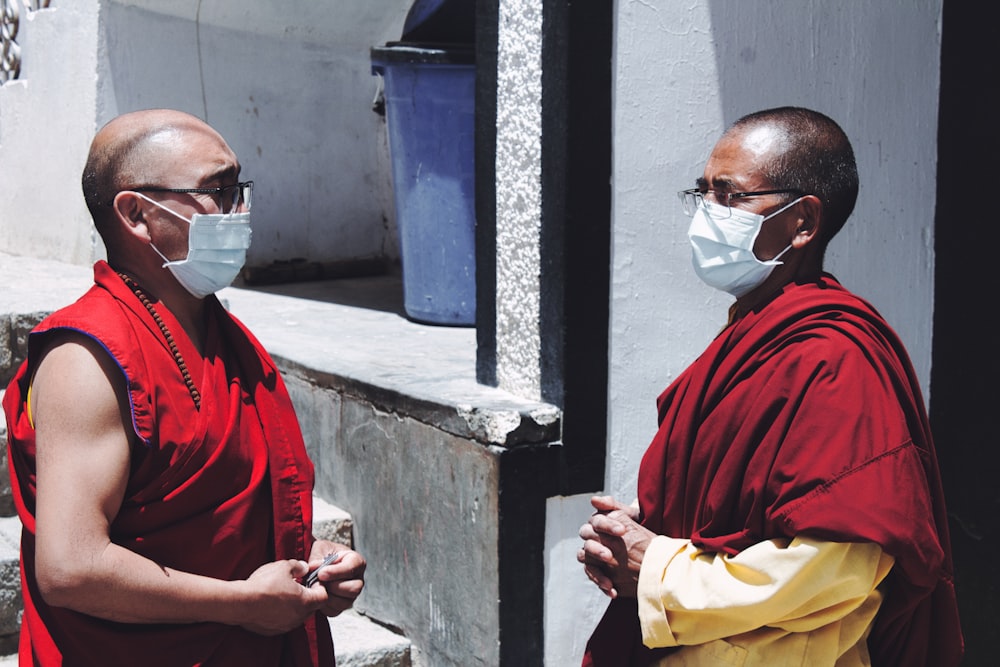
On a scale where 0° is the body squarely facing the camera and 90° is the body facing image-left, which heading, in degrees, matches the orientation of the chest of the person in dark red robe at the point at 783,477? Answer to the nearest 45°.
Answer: approximately 90°

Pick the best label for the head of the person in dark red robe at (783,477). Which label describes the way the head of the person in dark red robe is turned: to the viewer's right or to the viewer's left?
to the viewer's left
